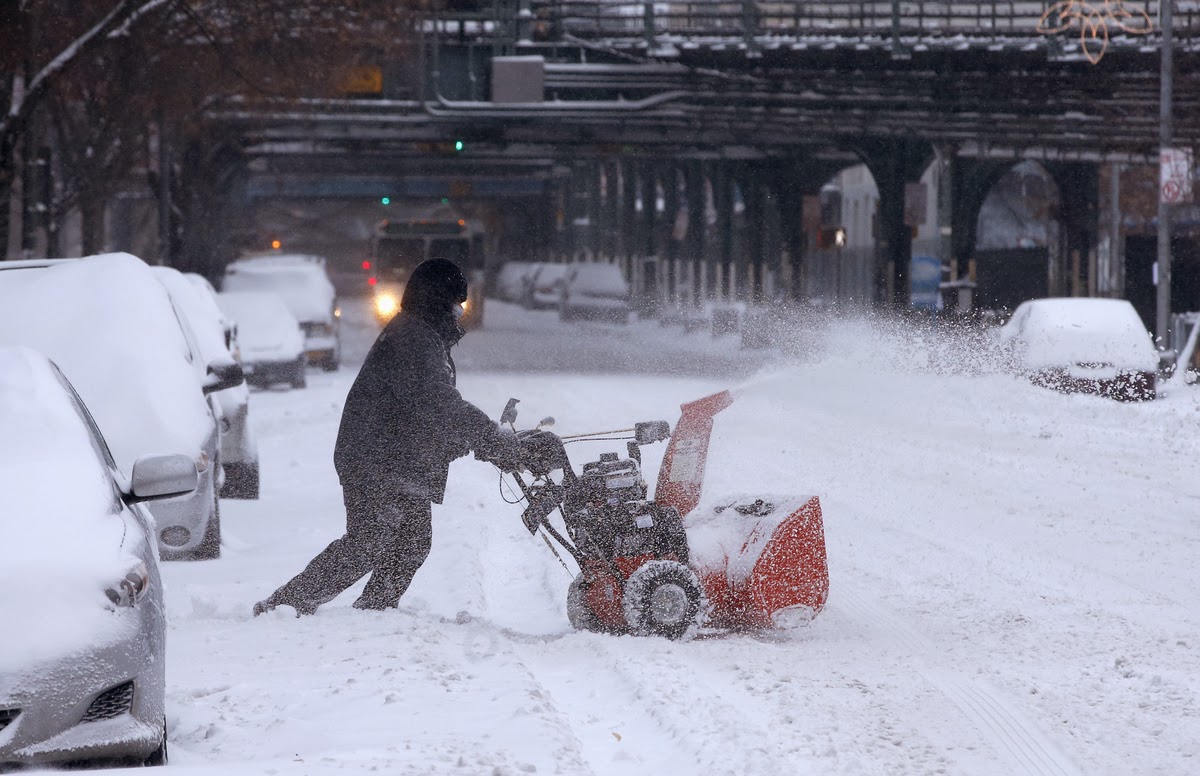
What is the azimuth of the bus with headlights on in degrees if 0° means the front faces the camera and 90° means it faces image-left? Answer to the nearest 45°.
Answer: approximately 0°

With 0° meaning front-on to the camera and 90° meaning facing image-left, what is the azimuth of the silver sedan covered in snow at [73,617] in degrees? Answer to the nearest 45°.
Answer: approximately 0°

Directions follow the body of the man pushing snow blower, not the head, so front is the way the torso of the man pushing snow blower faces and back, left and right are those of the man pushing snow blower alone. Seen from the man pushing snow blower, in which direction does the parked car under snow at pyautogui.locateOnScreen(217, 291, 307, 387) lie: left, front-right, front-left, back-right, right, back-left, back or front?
left

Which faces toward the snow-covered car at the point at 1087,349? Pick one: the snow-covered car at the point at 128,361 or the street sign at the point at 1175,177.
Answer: the street sign

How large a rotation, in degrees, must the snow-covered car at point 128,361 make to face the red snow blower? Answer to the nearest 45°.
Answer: approximately 45° to its left

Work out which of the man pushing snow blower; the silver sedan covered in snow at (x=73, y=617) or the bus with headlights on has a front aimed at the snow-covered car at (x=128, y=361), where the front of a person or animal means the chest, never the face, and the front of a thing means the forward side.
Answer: the bus with headlights on

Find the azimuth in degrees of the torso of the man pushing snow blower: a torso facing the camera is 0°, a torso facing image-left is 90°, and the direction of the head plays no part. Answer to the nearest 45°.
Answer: approximately 270°

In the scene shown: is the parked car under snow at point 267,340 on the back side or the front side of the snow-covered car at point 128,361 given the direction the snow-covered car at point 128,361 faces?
on the back side

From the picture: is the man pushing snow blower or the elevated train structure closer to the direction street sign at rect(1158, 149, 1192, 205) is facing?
the man pushing snow blower

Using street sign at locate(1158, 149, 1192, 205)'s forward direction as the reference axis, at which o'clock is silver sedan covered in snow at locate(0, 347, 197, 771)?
The silver sedan covered in snow is roughly at 12 o'clock from the street sign.
